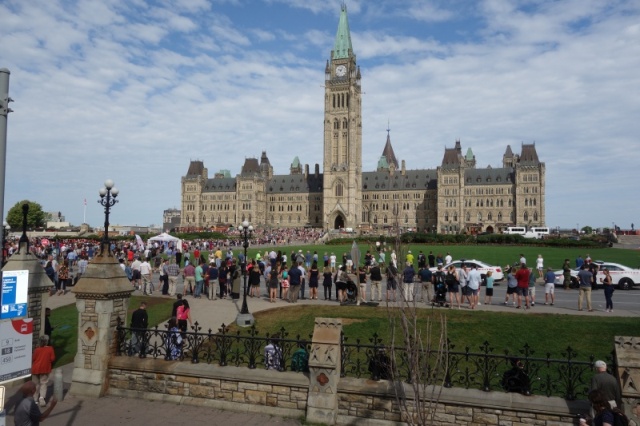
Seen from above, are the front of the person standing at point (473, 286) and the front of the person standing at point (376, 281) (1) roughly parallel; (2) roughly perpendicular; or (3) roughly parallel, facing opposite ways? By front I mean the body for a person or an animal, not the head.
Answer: roughly parallel

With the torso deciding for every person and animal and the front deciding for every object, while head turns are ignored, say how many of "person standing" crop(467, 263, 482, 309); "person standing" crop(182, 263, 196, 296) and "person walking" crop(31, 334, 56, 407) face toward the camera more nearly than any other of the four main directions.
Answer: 0

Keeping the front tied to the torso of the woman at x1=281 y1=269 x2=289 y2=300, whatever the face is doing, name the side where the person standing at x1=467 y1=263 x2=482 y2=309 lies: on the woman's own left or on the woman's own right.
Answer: on the woman's own right

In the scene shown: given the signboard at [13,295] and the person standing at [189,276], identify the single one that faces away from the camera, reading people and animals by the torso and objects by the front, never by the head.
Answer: the person standing

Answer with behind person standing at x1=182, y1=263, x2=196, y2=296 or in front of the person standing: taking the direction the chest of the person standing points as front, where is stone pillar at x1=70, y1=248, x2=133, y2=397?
behind

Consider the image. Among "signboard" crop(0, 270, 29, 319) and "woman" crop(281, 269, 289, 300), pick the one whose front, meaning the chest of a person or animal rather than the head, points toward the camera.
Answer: the signboard

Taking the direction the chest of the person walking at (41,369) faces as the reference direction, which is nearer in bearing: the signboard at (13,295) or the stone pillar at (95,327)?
the stone pillar

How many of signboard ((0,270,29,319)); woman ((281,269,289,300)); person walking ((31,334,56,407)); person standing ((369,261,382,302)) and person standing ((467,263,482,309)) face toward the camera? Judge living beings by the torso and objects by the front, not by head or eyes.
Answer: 1

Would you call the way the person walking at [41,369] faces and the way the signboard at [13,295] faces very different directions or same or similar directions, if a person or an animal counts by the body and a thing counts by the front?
very different directions

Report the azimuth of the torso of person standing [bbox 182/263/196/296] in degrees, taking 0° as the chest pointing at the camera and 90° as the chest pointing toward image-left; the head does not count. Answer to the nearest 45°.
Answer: approximately 180°

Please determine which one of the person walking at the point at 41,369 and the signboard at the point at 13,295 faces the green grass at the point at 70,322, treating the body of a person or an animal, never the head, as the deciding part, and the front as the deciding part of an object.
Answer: the person walking

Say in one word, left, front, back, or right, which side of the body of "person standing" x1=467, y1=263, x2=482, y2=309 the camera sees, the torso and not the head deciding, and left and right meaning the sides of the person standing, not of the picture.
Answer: back

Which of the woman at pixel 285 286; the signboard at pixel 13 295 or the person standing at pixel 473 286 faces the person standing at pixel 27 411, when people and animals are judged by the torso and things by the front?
the signboard

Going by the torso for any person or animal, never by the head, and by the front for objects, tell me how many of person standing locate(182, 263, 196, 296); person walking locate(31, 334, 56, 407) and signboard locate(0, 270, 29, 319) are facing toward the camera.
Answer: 1

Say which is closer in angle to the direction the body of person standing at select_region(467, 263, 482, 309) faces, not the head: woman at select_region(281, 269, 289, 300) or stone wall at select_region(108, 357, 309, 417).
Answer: the woman

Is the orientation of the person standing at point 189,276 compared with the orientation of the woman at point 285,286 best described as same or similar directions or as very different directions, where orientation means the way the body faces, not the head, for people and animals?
same or similar directions

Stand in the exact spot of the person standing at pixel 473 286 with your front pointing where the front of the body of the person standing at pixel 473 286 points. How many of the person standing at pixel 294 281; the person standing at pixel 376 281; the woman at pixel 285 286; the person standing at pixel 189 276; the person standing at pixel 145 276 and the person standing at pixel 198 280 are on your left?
6

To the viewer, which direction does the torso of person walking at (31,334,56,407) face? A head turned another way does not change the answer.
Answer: away from the camera
